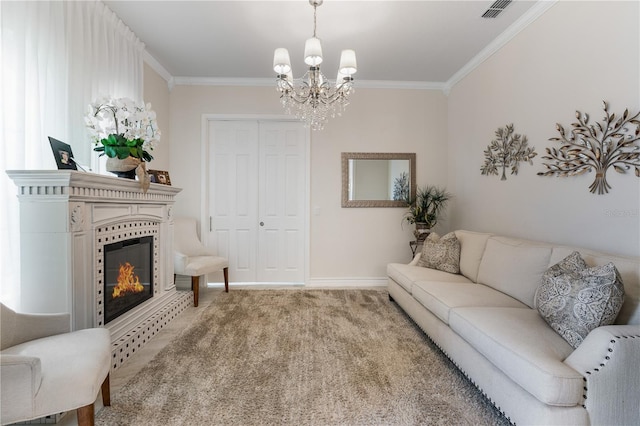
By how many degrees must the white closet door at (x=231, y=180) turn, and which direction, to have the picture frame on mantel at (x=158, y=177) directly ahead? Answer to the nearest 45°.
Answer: approximately 45° to its right

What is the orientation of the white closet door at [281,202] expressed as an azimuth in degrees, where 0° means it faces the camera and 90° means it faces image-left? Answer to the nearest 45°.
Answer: approximately 0°

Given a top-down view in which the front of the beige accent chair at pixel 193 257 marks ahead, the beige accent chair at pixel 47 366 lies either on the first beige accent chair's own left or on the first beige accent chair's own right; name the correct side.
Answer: on the first beige accent chair's own right

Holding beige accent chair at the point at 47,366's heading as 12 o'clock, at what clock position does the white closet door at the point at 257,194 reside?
The white closet door is roughly at 9 o'clock from the beige accent chair.

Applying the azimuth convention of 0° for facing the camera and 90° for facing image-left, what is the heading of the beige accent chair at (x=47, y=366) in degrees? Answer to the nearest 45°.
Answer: approximately 315°

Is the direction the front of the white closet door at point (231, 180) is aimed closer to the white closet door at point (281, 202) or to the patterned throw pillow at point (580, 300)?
the patterned throw pillow

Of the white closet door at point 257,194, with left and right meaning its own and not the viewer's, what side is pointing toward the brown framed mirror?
left

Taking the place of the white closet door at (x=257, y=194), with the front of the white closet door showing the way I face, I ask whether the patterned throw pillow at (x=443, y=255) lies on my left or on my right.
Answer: on my left

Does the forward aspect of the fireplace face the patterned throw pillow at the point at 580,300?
yes

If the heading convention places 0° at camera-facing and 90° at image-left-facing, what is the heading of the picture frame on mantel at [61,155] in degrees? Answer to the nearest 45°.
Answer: approximately 315°
